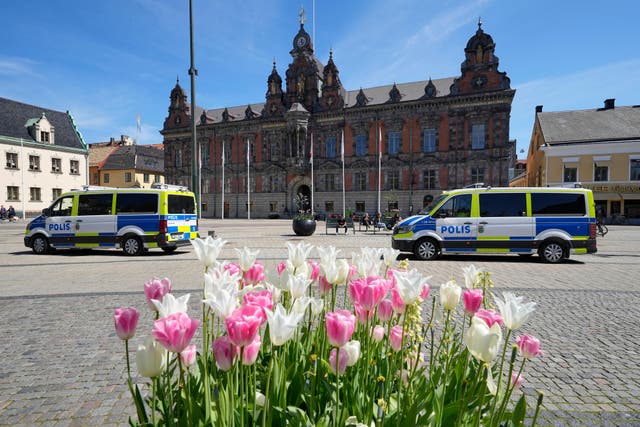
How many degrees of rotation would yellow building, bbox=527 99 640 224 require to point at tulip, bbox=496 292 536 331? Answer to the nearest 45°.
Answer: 0° — it already faces it

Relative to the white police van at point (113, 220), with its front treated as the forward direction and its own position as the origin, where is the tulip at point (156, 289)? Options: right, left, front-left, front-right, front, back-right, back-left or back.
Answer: back-left

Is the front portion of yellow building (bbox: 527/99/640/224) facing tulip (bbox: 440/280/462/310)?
yes

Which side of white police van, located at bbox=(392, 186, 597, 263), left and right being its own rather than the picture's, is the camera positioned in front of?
left

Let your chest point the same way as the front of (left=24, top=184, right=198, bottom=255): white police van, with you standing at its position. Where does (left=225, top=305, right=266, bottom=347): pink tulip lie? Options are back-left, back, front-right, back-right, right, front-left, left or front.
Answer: back-left

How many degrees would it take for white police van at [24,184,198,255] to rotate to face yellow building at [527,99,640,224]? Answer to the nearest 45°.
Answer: approximately 135° to its right

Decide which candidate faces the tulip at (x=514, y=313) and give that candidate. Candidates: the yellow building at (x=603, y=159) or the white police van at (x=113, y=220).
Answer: the yellow building

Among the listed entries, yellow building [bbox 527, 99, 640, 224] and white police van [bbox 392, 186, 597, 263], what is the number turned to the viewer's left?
1

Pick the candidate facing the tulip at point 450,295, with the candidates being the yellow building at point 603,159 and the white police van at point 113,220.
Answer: the yellow building

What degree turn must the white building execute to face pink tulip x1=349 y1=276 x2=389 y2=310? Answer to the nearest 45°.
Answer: approximately 45° to its right

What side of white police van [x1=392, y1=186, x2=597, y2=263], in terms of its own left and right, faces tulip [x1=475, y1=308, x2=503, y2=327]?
left

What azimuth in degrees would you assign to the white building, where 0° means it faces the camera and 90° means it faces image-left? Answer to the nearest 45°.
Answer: approximately 315°

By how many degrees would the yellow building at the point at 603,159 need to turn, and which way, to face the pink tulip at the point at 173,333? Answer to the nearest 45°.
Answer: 0° — it already faces it

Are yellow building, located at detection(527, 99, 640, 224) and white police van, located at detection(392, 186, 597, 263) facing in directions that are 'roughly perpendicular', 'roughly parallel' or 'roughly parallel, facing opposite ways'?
roughly perpendicular

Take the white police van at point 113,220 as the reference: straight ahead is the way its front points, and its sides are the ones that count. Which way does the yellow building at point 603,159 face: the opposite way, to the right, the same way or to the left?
to the left
